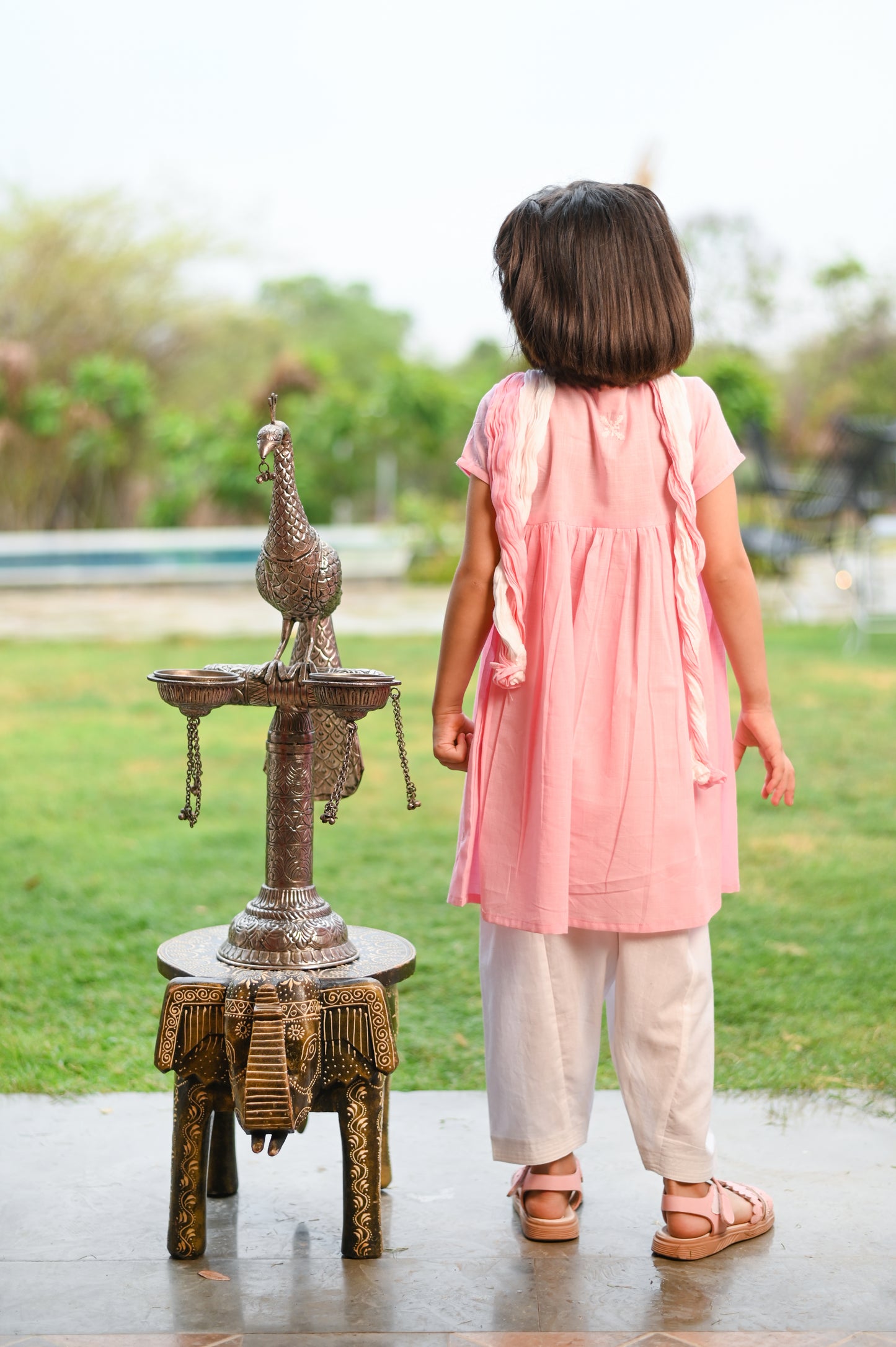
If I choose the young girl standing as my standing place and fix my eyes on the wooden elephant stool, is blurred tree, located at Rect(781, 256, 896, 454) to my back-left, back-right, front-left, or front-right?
back-right

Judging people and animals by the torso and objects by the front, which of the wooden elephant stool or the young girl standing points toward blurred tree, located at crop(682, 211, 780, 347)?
the young girl standing

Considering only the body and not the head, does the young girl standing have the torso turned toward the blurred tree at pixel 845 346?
yes

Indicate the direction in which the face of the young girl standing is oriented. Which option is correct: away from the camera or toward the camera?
away from the camera

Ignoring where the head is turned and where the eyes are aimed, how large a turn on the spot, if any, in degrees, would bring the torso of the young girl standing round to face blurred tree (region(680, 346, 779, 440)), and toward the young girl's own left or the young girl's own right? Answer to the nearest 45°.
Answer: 0° — they already face it

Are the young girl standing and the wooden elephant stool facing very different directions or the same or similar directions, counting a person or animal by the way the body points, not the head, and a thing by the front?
very different directions

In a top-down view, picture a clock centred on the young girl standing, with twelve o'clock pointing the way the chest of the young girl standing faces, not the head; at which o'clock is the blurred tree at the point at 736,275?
The blurred tree is roughly at 12 o'clock from the young girl standing.

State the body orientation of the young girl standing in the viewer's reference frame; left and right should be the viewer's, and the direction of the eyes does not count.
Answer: facing away from the viewer

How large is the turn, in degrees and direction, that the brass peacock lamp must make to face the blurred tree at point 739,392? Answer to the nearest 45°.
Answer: approximately 135° to its right

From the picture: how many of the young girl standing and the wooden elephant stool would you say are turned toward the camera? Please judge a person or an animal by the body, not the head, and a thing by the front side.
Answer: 1

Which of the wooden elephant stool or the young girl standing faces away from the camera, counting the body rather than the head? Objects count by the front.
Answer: the young girl standing
